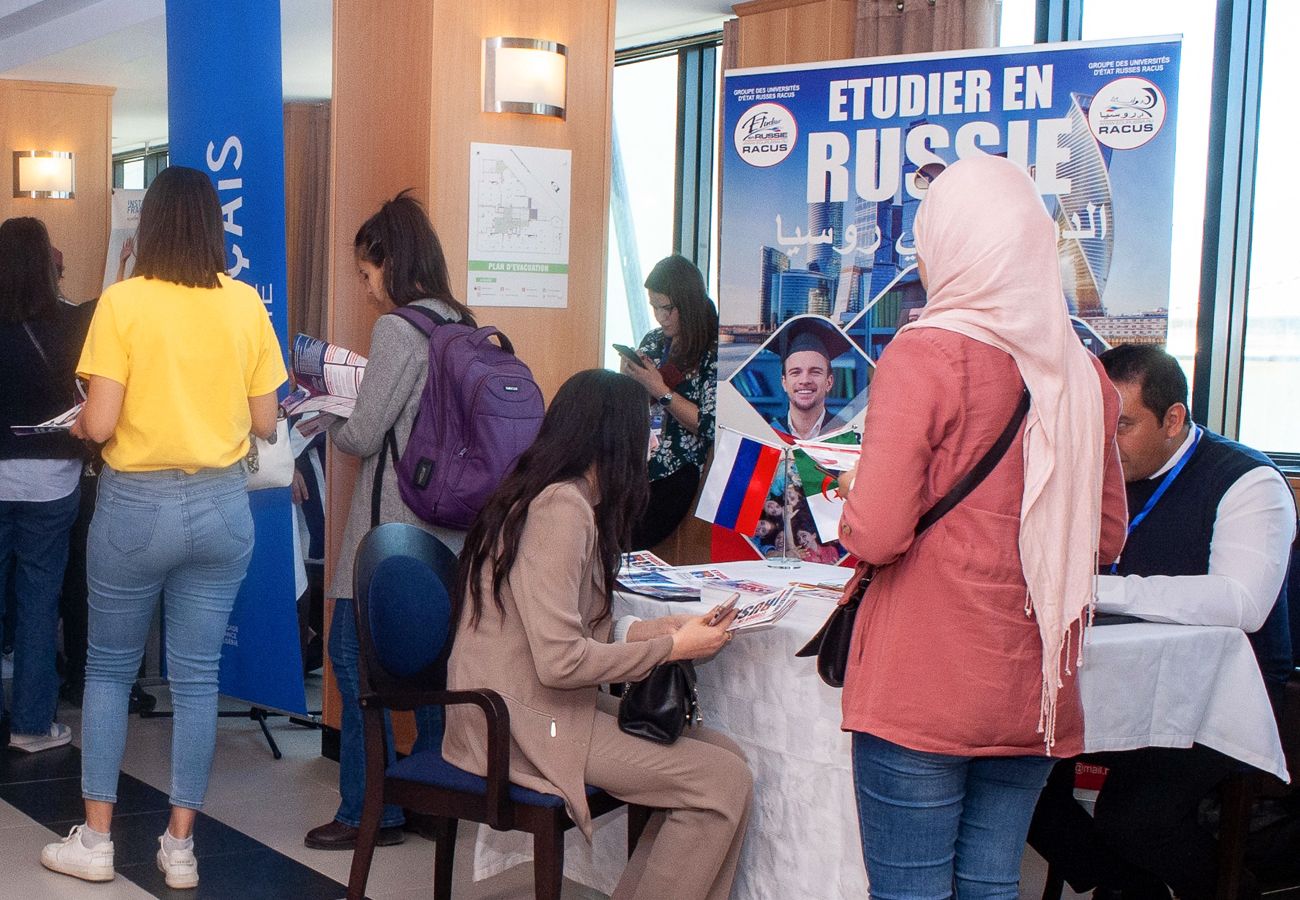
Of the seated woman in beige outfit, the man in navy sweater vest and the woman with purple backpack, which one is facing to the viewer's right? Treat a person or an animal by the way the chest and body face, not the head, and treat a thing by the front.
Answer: the seated woman in beige outfit

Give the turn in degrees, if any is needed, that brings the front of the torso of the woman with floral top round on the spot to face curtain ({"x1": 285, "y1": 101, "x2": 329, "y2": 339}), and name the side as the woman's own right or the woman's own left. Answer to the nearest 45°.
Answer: approximately 90° to the woman's own right

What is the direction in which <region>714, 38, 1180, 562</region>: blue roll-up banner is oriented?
toward the camera

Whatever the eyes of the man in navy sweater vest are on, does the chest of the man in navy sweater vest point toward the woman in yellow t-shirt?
yes

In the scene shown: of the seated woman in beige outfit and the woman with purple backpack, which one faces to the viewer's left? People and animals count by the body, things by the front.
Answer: the woman with purple backpack

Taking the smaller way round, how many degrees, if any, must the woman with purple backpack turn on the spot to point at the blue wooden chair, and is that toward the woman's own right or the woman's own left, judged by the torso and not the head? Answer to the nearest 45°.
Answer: approximately 90° to the woman's own left

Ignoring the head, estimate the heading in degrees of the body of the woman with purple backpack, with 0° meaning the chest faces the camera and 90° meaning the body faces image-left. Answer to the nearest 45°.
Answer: approximately 90°

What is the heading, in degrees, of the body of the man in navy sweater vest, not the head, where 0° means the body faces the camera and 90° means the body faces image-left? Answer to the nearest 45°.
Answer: approximately 90°

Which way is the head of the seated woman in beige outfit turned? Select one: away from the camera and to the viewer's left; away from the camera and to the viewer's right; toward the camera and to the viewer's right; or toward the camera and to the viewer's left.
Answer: away from the camera and to the viewer's right

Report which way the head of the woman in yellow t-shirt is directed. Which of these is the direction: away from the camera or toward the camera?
away from the camera

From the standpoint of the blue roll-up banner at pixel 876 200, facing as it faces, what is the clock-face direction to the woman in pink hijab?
The woman in pink hijab is roughly at 12 o'clock from the blue roll-up banner.

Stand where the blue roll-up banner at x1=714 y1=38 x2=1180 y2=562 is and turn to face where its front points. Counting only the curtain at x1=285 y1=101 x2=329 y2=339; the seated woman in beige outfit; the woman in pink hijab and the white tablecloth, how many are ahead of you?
3

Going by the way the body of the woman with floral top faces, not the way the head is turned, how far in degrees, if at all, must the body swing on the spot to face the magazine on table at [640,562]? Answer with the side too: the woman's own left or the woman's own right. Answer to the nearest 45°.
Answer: approximately 45° to the woman's own left
